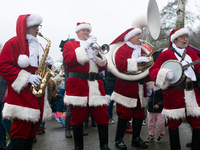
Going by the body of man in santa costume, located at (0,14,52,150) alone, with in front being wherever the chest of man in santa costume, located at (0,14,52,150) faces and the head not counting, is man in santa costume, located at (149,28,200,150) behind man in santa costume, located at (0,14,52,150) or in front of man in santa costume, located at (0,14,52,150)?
in front

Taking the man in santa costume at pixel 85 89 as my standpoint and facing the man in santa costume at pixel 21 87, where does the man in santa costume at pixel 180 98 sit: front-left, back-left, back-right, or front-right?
back-left

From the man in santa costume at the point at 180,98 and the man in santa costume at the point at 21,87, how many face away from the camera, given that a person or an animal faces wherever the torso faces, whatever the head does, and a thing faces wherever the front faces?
0

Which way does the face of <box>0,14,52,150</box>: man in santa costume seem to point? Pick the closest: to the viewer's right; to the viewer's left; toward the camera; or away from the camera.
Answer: to the viewer's right

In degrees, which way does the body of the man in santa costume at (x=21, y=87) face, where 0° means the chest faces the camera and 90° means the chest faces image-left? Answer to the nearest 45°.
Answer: approximately 270°

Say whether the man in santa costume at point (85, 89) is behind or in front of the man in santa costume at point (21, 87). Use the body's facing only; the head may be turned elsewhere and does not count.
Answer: in front
